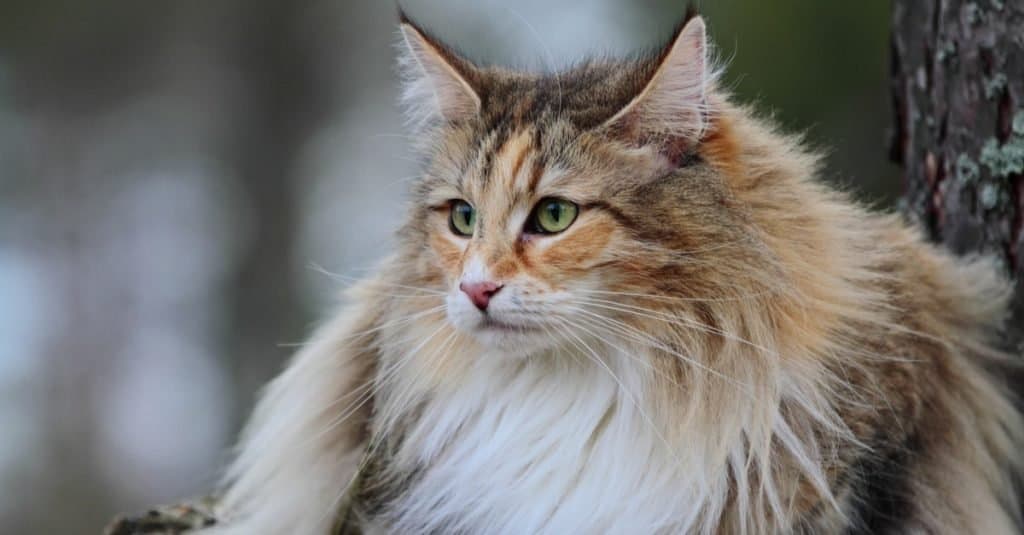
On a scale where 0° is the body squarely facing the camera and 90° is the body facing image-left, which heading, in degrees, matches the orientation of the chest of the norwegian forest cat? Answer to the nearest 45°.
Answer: approximately 45°

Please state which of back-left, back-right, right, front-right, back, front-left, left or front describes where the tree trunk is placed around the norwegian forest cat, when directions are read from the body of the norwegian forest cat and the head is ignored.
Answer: back
